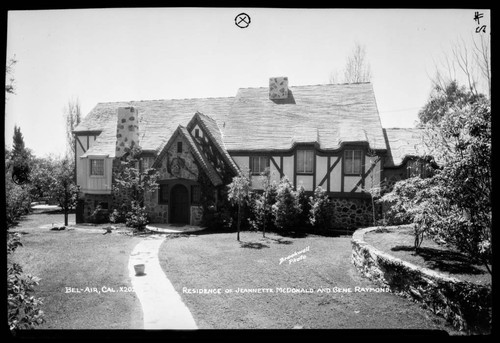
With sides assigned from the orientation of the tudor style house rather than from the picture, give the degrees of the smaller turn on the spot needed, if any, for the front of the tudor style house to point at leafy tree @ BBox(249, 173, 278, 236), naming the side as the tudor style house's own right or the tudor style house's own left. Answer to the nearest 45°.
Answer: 0° — it already faces it

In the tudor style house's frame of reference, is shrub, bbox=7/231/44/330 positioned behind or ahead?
ahead

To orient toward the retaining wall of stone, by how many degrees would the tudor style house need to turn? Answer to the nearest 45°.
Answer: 0° — it already faces it

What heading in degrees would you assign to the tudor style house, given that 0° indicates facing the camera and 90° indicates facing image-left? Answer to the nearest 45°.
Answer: approximately 0°

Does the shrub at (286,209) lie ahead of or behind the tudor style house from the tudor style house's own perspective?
ahead

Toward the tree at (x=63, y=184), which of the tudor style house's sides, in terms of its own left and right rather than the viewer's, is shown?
right

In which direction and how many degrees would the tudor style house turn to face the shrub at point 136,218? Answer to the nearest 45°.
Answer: approximately 90° to its right

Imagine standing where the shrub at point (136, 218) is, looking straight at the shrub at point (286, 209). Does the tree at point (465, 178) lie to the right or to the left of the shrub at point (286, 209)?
right

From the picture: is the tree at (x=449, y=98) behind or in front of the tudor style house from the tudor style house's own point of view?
in front

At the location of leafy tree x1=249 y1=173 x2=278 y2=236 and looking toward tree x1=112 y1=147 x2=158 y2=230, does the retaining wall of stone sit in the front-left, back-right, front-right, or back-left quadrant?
back-left
